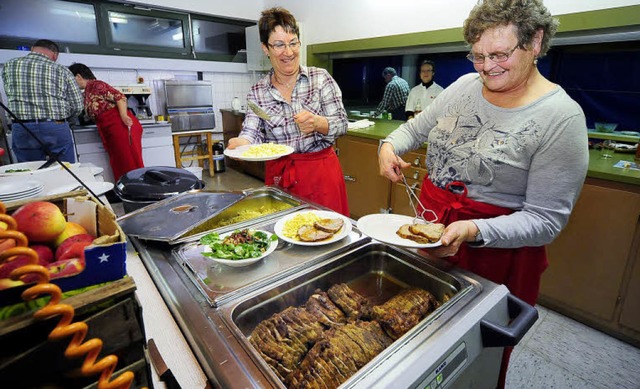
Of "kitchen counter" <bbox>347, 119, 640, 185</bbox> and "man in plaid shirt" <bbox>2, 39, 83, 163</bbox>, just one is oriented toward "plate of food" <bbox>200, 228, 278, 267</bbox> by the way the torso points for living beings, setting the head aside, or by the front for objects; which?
the kitchen counter

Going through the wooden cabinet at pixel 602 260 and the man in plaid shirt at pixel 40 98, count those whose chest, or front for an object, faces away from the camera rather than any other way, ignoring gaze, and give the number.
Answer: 1

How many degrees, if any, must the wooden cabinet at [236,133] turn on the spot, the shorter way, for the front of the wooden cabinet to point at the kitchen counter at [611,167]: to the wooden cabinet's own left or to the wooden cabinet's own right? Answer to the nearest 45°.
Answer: approximately 90° to the wooden cabinet's own left

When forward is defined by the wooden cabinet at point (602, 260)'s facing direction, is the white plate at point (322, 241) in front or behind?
in front

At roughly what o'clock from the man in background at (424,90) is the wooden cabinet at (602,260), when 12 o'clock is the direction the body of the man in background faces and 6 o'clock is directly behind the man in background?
The wooden cabinet is roughly at 11 o'clock from the man in background.

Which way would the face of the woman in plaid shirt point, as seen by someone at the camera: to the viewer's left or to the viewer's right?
to the viewer's right

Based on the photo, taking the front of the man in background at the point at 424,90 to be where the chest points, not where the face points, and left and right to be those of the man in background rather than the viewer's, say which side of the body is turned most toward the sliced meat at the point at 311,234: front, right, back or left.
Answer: front

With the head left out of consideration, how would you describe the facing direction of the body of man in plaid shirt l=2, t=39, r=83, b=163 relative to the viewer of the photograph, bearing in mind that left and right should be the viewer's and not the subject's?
facing away from the viewer

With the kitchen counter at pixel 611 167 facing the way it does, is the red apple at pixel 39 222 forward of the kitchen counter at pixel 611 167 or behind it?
forward

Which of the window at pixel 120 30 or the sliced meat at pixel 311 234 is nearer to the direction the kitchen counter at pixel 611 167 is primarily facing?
the sliced meat

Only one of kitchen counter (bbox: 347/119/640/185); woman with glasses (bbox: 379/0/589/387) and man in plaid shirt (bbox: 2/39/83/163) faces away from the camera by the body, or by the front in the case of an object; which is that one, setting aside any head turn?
the man in plaid shirt

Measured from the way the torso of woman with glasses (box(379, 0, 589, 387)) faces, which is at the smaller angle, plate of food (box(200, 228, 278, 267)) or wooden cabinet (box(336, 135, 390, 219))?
the plate of food

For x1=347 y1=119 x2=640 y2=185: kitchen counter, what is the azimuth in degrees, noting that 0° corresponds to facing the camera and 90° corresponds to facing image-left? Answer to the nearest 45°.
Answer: approximately 45°

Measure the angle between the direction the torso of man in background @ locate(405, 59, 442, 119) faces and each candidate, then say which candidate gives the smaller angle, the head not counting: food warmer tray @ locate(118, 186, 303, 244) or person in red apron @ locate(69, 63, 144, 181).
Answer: the food warmer tray

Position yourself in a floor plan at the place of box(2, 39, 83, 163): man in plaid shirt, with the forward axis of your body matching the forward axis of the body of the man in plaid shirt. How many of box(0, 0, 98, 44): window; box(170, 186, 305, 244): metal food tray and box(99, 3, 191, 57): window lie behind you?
1

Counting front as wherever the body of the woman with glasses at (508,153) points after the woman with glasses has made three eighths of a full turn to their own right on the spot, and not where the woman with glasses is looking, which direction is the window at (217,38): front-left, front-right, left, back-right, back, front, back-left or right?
front-left
